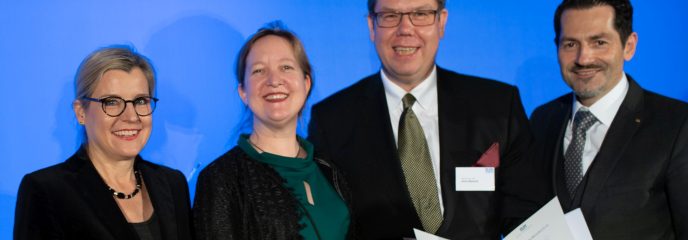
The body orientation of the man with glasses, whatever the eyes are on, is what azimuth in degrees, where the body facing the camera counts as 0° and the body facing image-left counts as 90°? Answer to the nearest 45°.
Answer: approximately 0°

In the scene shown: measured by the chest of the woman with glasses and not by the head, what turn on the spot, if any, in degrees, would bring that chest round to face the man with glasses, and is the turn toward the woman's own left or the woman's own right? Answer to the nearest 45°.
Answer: approximately 45° to the woman's own left

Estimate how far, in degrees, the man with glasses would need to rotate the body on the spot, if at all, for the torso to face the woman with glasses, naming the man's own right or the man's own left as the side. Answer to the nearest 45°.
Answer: approximately 45° to the man's own right

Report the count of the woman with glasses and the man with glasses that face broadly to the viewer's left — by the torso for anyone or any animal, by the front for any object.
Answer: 0

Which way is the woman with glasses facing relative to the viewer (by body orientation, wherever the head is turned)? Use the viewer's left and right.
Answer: facing the viewer and to the right of the viewer
